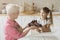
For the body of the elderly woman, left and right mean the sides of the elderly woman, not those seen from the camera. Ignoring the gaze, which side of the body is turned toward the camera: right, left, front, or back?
right
